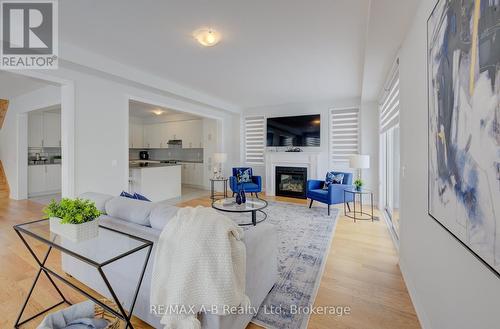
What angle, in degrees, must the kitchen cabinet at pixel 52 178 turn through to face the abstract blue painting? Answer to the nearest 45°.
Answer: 0° — it already faces it

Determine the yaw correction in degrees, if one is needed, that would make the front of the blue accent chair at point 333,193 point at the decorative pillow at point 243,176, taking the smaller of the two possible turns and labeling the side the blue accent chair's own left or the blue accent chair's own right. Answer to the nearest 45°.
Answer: approximately 45° to the blue accent chair's own right

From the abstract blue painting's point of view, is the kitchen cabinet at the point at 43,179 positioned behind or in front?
in front

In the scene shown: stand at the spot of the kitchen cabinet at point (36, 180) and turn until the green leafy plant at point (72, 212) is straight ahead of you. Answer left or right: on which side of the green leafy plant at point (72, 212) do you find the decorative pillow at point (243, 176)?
left

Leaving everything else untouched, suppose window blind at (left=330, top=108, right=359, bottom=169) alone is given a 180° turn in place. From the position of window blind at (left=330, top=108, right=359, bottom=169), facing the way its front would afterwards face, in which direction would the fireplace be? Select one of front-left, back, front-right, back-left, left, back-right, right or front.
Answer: left

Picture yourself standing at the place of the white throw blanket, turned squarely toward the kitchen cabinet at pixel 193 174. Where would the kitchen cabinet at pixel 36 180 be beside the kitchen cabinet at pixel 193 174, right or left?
left

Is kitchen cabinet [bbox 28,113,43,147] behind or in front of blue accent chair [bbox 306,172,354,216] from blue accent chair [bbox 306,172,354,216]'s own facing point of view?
in front

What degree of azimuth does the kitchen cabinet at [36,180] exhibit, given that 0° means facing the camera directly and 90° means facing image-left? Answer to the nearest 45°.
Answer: approximately 0°
